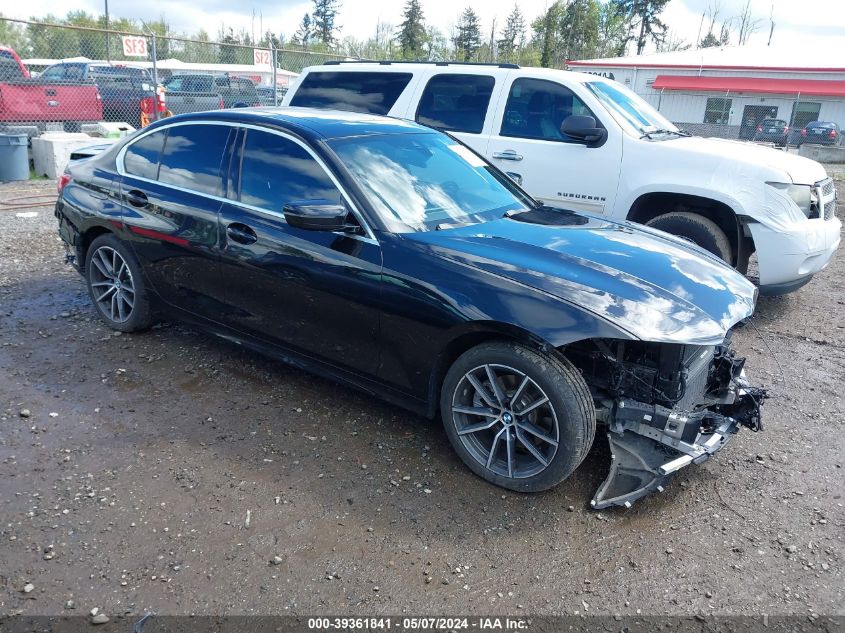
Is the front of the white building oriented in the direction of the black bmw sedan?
yes

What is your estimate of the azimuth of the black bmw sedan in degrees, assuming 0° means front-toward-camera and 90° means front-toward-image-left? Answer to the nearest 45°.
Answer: approximately 315°

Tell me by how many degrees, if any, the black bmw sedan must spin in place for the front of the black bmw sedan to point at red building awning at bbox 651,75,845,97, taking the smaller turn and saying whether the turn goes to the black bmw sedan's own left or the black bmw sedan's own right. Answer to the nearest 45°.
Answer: approximately 90° to the black bmw sedan's own left

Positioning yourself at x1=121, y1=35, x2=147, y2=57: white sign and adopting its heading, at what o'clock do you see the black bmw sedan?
The black bmw sedan is roughly at 12 o'clock from the white sign.

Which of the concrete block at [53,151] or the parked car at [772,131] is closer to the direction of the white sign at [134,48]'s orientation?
the concrete block

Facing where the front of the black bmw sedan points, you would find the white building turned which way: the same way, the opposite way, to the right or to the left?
to the right

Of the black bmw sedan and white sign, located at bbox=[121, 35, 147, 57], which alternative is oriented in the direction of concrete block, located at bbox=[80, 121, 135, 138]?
the white sign

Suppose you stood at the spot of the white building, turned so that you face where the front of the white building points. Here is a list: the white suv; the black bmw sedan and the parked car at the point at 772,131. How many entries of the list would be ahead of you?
3

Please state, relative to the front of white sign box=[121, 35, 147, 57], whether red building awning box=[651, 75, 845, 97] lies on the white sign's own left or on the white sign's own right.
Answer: on the white sign's own left

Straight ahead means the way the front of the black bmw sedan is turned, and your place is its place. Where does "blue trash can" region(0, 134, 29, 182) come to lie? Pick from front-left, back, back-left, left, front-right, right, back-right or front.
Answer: back

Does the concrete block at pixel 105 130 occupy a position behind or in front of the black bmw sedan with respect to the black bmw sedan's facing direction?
behind

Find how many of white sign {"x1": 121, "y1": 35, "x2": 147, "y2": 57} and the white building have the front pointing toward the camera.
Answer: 2
